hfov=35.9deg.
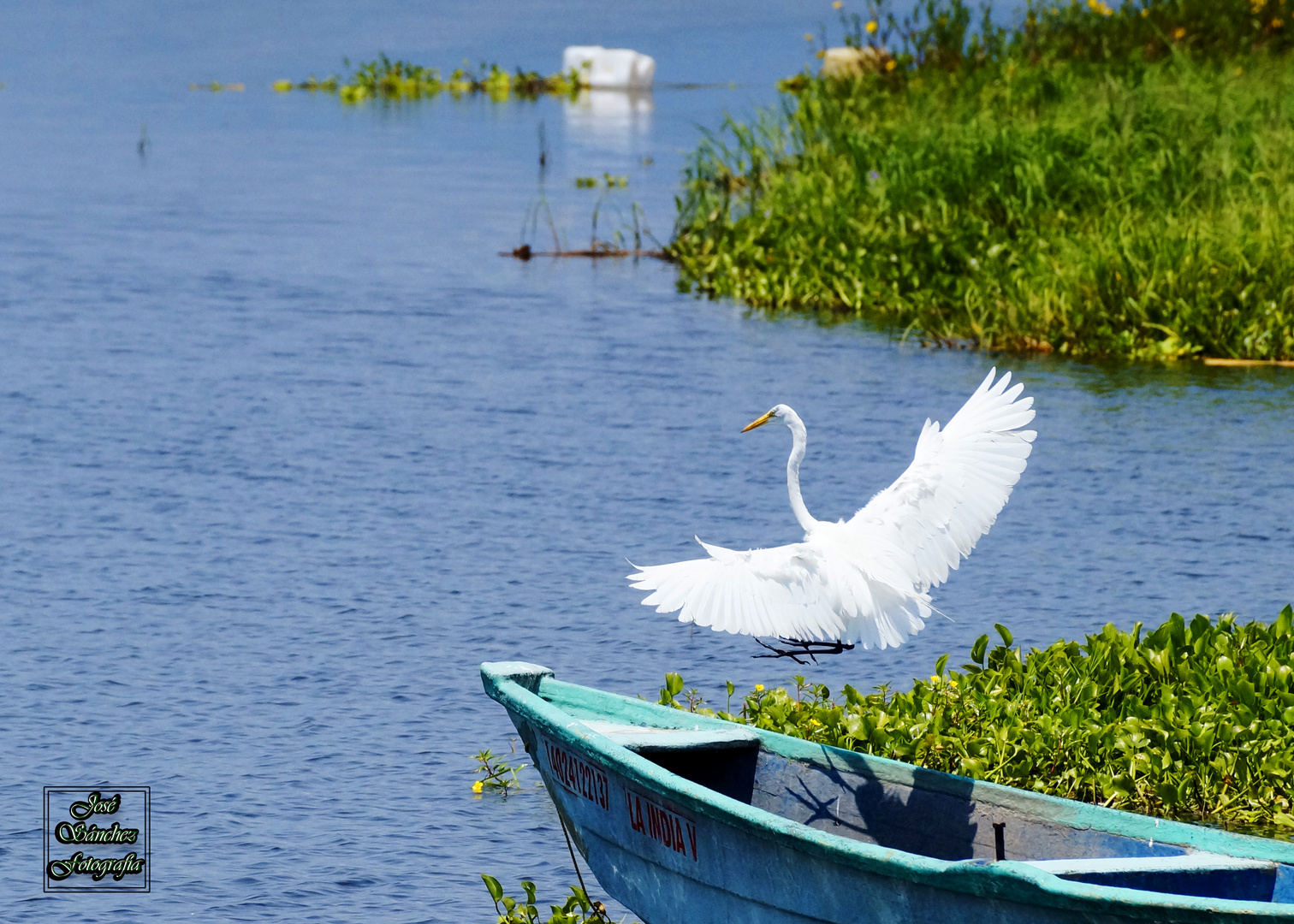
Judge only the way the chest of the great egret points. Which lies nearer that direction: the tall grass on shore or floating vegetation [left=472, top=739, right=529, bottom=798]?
the floating vegetation

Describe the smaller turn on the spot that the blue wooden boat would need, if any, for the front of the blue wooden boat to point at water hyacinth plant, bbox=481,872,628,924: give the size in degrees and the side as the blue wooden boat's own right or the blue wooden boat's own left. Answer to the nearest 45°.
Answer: approximately 45° to the blue wooden boat's own left

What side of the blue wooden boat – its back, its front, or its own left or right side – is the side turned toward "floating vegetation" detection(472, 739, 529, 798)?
front

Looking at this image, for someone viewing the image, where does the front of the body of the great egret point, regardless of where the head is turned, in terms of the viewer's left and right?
facing away from the viewer and to the left of the viewer

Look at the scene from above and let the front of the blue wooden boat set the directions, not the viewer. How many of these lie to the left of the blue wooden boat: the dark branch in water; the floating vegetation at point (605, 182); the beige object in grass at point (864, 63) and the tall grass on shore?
0

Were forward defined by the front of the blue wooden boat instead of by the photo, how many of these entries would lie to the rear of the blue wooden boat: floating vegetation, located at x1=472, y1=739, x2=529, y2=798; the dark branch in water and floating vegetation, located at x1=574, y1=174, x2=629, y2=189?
0

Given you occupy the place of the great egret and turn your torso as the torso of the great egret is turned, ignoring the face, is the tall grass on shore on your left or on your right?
on your right

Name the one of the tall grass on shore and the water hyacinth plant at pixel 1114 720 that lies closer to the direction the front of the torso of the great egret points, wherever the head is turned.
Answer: the tall grass on shore

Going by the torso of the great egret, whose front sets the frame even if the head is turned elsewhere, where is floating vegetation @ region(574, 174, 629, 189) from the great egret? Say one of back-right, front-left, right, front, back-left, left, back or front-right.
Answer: front-right

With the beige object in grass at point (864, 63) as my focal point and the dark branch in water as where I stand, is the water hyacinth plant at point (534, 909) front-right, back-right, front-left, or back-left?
back-right

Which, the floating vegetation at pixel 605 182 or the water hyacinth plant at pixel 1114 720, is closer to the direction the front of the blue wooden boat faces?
the floating vegetation

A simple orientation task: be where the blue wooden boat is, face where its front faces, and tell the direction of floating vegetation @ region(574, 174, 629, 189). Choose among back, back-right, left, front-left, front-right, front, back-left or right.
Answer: front-right

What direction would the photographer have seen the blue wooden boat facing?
facing away from the viewer and to the left of the viewer

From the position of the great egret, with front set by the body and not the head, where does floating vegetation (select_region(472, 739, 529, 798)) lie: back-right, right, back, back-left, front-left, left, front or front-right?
front

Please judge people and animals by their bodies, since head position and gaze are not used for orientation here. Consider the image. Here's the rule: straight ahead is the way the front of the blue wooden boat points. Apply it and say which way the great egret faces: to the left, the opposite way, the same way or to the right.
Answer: the same way

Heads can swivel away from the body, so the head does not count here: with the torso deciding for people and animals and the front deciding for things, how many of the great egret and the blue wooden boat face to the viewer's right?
0
